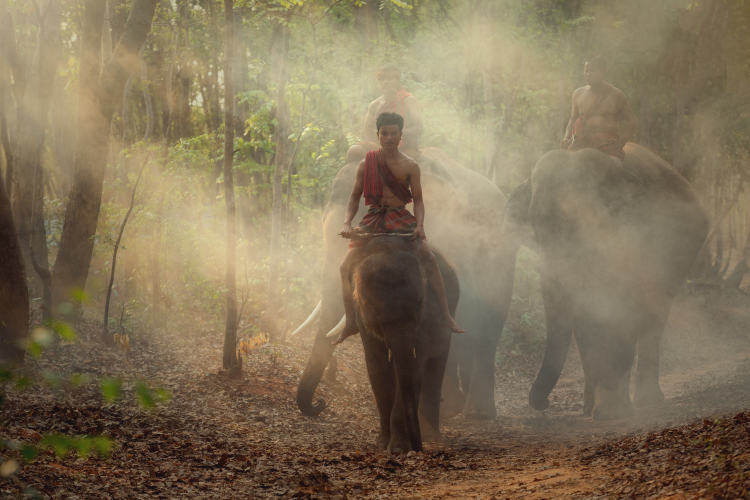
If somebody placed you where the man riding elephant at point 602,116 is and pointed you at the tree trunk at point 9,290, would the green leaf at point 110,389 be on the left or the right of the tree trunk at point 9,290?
left

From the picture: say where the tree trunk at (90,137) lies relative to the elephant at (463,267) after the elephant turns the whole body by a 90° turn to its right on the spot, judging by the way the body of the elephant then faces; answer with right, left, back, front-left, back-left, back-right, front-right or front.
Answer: front-left

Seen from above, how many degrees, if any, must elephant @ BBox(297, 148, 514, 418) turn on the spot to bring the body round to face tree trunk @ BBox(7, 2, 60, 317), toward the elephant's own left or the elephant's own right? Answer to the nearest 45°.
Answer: approximately 45° to the elephant's own right

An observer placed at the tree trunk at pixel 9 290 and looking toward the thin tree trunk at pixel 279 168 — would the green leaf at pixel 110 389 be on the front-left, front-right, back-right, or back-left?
back-right

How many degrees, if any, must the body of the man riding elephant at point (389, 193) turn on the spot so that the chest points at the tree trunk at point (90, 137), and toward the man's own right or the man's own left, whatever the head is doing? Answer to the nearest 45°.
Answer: approximately 135° to the man's own right

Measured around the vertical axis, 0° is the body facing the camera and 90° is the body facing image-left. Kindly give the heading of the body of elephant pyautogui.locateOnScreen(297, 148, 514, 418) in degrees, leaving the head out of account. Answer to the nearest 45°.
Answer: approximately 45°

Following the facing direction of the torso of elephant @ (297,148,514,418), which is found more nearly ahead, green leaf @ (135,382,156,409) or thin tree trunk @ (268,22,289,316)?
the green leaf

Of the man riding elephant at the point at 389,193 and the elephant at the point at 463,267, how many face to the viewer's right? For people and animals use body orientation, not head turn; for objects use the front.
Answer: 0

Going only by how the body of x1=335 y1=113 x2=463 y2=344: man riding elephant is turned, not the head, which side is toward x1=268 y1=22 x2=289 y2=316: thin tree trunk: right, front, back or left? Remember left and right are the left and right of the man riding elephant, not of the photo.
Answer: back

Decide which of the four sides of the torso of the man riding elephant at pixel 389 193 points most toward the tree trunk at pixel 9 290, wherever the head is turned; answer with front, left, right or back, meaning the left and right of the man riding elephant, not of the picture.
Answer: right

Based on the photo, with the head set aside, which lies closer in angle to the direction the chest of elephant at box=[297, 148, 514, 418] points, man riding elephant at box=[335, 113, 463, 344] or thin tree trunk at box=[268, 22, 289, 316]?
the man riding elephant
